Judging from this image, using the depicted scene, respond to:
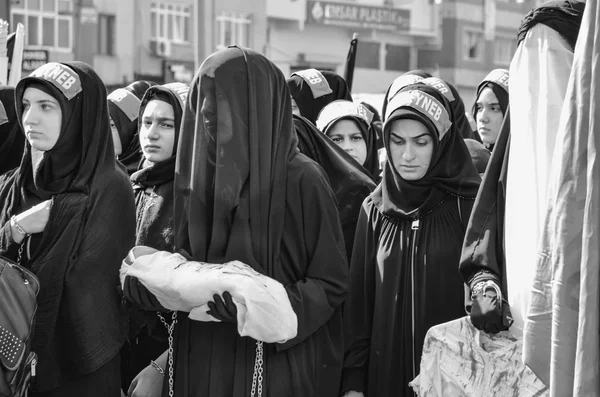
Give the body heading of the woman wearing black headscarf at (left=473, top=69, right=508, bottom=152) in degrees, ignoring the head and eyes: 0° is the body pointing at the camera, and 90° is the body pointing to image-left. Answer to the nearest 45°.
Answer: approximately 45°

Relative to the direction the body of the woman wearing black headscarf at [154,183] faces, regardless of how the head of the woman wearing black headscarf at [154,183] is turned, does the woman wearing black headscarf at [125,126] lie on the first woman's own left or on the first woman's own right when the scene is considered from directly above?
on the first woman's own right

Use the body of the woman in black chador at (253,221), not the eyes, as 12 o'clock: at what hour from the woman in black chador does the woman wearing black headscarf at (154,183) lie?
The woman wearing black headscarf is roughly at 4 o'clock from the woman in black chador.

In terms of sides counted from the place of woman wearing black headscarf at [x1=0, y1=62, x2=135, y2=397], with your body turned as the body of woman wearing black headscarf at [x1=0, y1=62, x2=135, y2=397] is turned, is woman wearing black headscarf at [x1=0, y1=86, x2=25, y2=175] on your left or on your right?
on your right

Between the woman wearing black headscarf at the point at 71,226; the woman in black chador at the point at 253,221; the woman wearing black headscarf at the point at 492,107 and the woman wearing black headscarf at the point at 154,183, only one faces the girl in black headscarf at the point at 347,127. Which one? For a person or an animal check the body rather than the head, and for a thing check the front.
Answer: the woman wearing black headscarf at the point at 492,107

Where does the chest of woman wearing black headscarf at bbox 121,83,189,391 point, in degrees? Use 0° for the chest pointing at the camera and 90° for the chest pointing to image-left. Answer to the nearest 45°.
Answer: approximately 45°

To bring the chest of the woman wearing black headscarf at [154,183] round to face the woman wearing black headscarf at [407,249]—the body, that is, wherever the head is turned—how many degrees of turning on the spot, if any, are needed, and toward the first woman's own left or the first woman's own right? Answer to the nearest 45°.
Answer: approximately 90° to the first woman's own left
